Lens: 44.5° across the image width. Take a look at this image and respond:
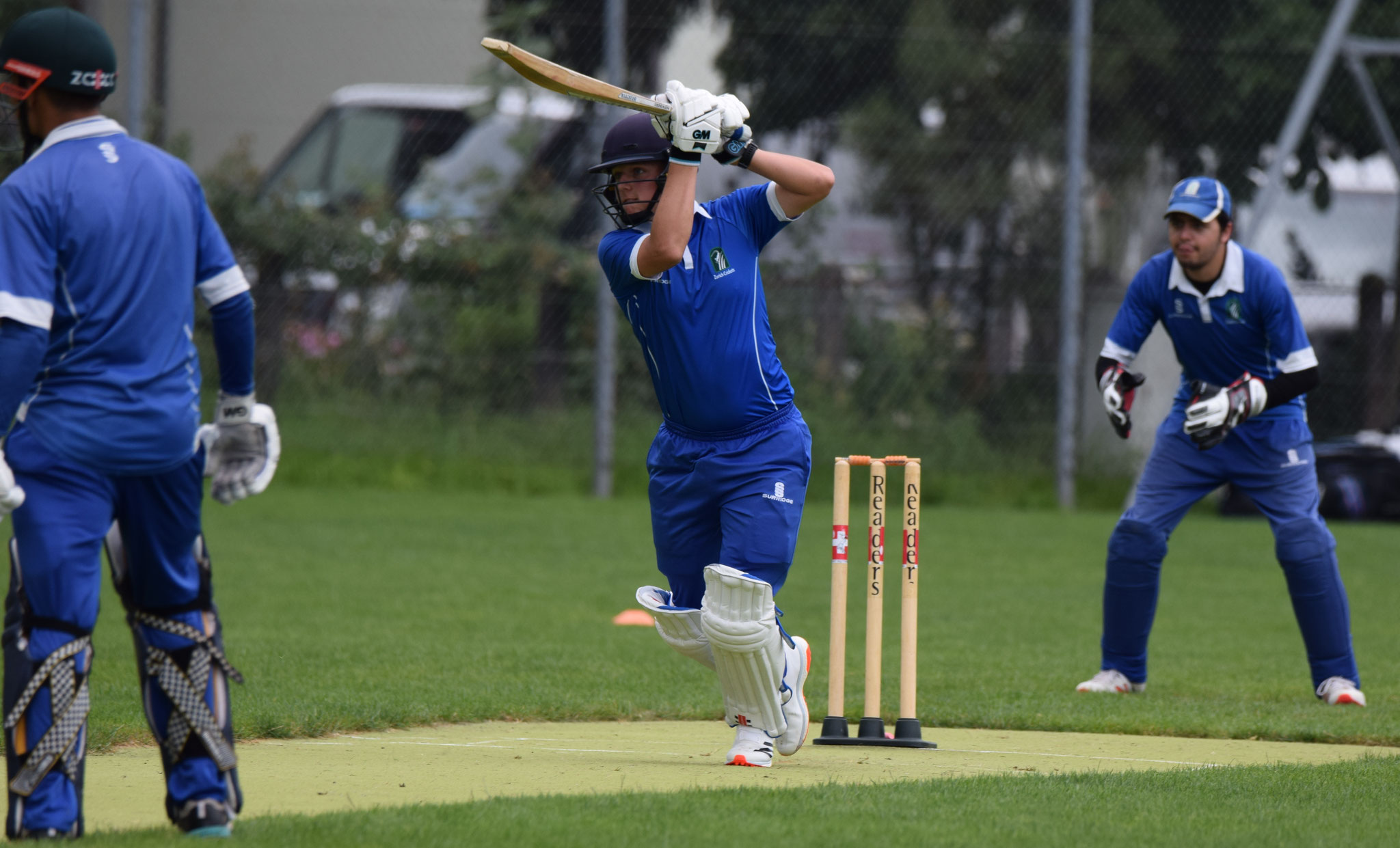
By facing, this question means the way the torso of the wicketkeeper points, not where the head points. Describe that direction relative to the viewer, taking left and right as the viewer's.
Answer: facing the viewer and to the left of the viewer

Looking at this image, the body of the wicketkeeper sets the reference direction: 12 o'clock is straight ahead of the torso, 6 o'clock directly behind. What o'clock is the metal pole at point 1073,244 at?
The metal pole is roughly at 4 o'clock from the wicketkeeper.

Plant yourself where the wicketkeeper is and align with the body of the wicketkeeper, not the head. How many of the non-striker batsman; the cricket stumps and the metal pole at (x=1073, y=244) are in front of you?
2

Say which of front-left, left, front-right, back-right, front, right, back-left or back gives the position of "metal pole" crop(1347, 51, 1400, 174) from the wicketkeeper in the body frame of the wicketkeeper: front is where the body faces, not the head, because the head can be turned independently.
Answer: back-right

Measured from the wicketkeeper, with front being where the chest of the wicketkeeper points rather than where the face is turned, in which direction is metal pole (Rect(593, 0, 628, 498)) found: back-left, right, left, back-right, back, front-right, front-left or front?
right

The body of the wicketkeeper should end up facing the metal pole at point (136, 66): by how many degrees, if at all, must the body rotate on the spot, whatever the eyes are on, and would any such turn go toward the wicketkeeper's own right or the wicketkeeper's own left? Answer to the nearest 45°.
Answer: approximately 90° to the wicketkeeper's own right

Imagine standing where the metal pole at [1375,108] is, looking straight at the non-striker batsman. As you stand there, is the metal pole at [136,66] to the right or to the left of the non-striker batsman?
right

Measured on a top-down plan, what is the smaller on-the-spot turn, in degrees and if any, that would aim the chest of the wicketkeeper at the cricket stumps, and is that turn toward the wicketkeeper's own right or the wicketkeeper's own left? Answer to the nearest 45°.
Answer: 0° — they already face it

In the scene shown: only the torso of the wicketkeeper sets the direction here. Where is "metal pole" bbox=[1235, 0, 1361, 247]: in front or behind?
behind

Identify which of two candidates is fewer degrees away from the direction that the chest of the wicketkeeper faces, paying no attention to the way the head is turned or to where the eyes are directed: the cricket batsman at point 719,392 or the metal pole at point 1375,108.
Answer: the cricket batsman

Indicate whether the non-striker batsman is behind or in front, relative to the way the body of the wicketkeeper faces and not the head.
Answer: in front

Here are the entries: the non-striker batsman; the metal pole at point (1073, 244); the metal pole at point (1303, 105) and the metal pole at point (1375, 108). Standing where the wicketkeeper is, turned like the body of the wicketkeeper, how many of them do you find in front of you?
1
